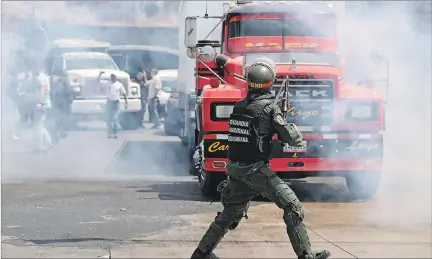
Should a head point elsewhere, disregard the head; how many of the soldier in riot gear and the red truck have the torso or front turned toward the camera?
1

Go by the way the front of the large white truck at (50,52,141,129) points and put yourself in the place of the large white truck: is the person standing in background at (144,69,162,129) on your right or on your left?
on your left

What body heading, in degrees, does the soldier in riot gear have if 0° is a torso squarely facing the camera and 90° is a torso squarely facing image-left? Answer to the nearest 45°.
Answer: approximately 225°

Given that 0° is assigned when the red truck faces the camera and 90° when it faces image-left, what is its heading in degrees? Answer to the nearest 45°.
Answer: approximately 0°

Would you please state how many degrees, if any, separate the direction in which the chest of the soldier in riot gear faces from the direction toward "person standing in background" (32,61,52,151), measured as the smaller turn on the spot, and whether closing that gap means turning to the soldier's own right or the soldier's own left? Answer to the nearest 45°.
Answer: approximately 90° to the soldier's own left

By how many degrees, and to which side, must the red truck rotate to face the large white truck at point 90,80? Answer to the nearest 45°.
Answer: approximately 135° to its right
